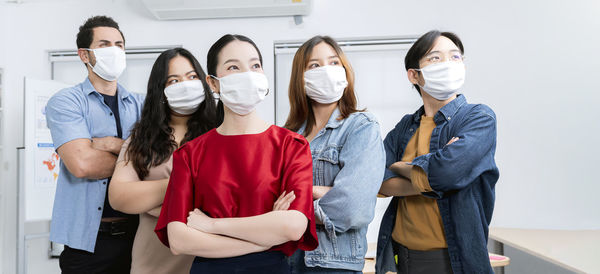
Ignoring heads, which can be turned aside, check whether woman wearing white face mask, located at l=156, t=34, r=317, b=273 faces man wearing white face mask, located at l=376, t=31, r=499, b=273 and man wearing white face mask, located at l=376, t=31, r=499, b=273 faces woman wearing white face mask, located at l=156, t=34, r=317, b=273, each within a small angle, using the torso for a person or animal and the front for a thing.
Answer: no

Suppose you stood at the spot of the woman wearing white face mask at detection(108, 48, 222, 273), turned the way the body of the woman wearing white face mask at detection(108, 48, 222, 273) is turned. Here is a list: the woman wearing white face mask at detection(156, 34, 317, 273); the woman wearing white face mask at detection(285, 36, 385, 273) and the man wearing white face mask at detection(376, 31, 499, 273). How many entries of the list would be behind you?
0

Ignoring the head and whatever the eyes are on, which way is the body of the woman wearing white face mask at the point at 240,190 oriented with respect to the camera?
toward the camera

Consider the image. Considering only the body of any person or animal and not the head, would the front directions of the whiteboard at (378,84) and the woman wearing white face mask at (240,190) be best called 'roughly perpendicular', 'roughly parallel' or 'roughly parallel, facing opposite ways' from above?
roughly parallel

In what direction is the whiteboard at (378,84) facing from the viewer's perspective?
toward the camera

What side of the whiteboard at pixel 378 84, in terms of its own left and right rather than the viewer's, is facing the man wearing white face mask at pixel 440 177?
front

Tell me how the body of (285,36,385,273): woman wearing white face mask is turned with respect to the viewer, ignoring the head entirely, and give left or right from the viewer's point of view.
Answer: facing the viewer and to the left of the viewer

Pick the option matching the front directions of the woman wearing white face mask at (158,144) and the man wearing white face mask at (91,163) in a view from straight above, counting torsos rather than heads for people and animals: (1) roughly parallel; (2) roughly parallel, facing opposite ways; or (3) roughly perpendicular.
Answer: roughly parallel

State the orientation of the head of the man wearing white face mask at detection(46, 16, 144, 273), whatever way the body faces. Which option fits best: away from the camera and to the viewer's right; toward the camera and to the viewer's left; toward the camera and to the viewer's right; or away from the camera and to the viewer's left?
toward the camera and to the viewer's right

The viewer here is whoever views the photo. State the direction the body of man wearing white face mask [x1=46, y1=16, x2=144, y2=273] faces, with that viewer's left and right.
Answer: facing the viewer and to the right of the viewer

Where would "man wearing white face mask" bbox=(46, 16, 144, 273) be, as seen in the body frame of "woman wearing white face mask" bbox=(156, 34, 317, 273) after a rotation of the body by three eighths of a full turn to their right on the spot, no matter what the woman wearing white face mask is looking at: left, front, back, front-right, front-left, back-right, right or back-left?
front

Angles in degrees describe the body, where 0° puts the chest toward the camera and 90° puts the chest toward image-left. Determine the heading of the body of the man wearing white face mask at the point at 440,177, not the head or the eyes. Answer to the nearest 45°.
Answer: approximately 45°

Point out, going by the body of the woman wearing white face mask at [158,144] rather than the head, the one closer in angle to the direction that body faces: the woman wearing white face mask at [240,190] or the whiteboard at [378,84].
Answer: the woman wearing white face mask

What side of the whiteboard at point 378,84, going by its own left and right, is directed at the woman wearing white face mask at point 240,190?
front

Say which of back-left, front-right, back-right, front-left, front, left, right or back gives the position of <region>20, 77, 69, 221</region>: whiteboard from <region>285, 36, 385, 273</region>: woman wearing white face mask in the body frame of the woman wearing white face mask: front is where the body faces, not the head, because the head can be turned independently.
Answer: right

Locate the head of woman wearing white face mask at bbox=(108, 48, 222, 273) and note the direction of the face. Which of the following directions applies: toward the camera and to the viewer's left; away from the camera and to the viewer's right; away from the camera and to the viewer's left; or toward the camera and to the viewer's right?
toward the camera and to the viewer's right
